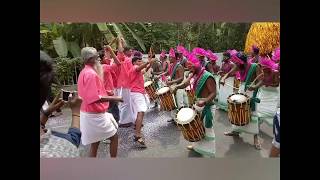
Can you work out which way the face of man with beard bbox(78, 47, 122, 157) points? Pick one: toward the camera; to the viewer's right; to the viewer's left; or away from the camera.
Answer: to the viewer's right

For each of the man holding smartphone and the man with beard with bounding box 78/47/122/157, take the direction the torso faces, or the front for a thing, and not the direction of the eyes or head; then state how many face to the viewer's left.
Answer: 0

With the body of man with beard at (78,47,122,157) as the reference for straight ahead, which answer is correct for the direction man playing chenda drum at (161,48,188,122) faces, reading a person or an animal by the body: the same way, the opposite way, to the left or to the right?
the opposite way

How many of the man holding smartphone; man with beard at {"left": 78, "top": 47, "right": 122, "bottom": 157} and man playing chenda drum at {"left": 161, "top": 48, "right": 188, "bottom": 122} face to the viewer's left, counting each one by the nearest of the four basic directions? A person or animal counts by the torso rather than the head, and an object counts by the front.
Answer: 1

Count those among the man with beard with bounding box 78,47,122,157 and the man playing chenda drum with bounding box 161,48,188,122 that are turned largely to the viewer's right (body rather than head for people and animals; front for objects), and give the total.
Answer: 1

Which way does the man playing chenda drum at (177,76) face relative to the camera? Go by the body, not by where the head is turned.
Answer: to the viewer's left

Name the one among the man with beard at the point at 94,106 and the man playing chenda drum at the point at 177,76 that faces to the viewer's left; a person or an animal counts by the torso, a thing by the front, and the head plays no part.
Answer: the man playing chenda drum

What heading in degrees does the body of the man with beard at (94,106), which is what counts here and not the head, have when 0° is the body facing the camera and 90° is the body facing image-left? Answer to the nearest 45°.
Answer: approximately 270°
